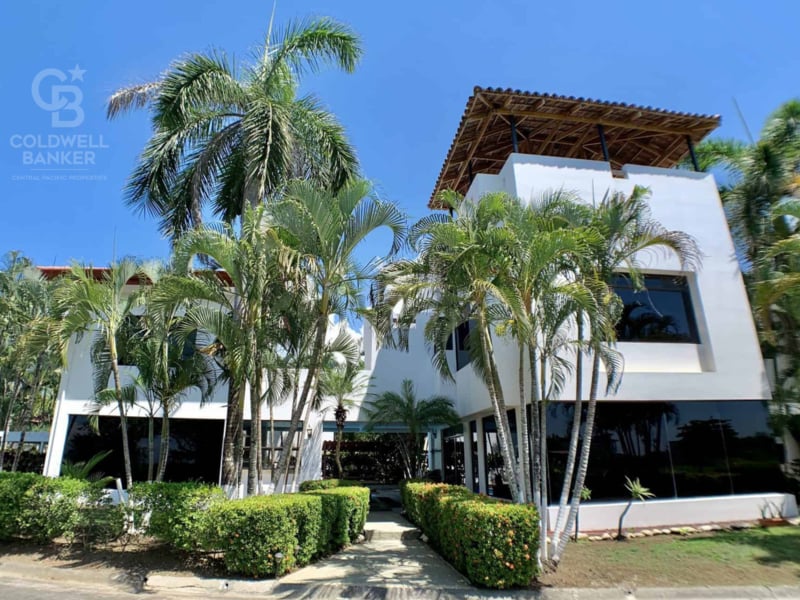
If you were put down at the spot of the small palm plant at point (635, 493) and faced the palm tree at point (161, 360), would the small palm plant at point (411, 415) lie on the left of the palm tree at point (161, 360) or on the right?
right

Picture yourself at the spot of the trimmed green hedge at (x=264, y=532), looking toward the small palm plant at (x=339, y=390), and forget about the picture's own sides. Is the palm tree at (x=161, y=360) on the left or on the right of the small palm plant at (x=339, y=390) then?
left

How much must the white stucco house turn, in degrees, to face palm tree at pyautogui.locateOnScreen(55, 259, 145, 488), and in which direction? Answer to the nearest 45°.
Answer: approximately 90° to its right

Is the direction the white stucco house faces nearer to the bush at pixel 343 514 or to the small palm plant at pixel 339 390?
the bush

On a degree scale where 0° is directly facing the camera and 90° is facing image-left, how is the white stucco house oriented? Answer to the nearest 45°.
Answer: approximately 0°
